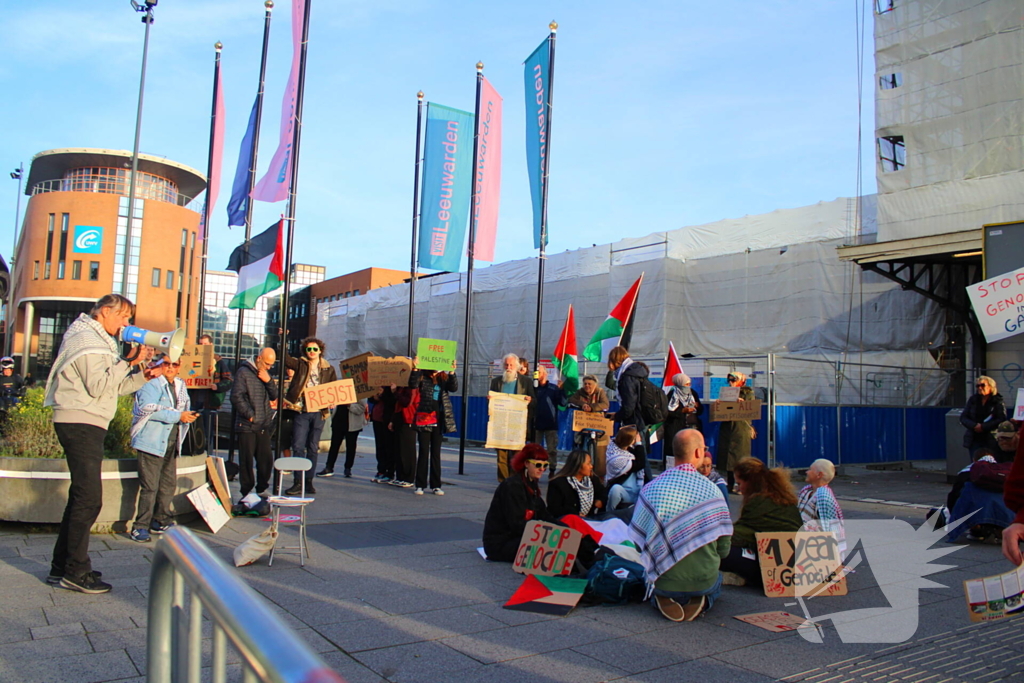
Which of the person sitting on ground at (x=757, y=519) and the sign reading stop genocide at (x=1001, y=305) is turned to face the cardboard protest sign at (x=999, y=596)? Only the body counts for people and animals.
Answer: the sign reading stop genocide

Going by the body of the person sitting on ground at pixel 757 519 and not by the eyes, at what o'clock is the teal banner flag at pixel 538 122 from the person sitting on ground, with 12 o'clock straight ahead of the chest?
The teal banner flag is roughly at 2 o'clock from the person sitting on ground.

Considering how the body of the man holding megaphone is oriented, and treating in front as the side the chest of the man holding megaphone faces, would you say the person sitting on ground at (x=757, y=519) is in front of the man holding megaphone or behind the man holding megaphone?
in front

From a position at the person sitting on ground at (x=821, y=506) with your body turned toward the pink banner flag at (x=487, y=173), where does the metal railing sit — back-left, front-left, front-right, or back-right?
back-left

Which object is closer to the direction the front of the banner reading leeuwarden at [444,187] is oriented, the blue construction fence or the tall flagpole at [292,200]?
the tall flagpole

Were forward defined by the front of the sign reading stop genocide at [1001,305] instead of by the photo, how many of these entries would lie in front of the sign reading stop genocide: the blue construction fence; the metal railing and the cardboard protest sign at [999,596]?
2

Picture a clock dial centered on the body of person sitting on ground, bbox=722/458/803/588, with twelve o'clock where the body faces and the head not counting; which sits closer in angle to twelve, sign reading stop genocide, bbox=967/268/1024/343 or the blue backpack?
the blue backpack

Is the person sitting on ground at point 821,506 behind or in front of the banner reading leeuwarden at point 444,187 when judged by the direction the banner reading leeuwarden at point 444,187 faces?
in front

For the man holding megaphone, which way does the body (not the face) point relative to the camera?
to the viewer's right

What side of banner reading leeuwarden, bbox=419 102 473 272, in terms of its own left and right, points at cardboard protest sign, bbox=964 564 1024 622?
front

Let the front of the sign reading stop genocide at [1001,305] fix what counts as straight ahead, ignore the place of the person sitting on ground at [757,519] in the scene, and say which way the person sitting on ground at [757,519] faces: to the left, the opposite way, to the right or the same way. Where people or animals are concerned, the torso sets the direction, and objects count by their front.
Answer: to the right

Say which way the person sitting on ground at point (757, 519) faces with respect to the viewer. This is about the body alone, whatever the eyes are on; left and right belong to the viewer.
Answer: facing to the left of the viewer

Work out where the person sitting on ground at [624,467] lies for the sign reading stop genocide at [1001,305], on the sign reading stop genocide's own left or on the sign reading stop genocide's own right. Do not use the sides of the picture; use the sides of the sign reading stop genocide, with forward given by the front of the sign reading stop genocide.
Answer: on the sign reading stop genocide's own right

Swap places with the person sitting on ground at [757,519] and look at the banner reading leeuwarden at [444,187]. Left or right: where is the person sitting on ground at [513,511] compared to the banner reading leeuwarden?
left
